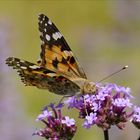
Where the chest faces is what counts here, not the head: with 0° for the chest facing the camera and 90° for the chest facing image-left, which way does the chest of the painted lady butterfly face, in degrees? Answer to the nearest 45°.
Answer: approximately 270°
